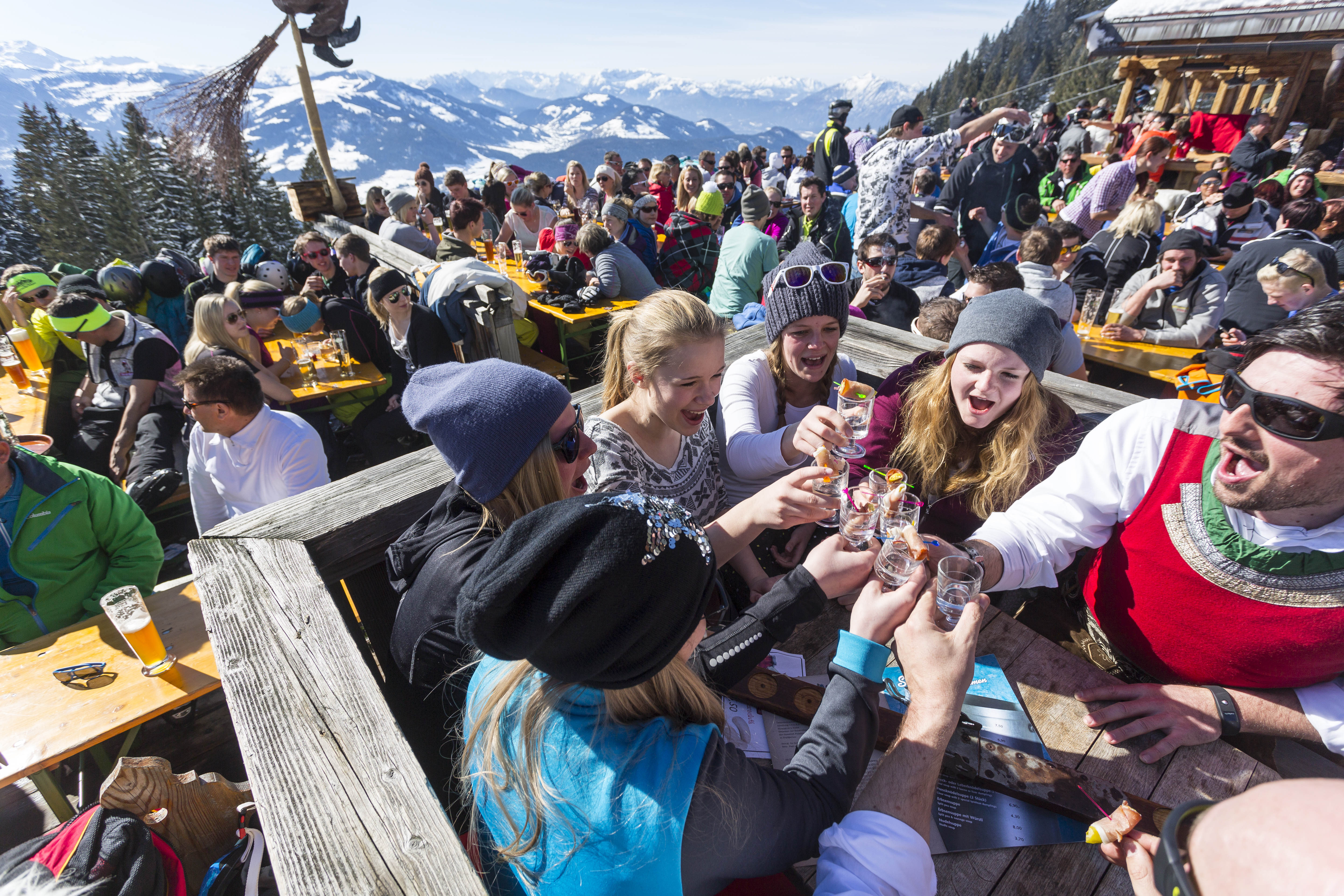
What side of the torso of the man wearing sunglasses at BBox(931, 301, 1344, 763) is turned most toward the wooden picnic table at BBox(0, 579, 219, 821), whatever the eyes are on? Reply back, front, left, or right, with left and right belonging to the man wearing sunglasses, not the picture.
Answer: front

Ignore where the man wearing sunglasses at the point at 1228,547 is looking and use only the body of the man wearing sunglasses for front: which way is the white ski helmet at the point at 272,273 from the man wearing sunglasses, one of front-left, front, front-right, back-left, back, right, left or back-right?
front-right

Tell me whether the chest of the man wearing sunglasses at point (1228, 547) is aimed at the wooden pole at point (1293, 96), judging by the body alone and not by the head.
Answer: no

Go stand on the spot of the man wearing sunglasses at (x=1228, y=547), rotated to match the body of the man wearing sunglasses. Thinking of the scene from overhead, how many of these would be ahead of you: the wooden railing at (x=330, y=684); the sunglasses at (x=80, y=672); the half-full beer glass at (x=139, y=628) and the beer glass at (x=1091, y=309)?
3

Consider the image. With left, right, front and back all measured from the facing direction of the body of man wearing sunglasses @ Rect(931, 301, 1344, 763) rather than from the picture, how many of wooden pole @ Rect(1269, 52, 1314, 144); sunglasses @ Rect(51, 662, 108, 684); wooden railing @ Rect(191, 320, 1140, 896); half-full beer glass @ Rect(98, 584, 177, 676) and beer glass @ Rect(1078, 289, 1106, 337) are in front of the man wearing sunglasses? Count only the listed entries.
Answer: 3

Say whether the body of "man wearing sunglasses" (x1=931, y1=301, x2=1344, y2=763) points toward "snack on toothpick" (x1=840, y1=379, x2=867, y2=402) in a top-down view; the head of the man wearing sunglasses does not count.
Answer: no

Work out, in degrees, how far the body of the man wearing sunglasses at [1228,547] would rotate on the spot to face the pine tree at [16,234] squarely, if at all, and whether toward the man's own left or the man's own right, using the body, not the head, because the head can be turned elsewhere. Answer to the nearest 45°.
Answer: approximately 45° to the man's own right

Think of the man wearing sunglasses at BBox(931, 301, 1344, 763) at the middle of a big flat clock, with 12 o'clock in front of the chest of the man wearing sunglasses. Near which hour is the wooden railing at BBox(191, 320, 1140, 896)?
The wooden railing is roughly at 12 o'clock from the man wearing sunglasses.

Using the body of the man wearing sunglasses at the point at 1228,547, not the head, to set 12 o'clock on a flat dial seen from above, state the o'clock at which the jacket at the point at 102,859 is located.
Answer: The jacket is roughly at 12 o'clock from the man wearing sunglasses.

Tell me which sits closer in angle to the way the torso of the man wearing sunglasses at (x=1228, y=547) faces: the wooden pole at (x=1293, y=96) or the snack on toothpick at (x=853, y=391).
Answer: the snack on toothpick

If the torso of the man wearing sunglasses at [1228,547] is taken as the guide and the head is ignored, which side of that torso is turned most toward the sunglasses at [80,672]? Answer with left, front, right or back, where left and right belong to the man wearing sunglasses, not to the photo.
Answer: front

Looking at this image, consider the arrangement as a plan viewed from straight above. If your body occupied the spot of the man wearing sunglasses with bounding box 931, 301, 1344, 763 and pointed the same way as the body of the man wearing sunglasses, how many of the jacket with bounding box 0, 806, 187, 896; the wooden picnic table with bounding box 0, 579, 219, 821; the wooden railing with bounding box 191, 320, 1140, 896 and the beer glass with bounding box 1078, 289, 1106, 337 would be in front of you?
3

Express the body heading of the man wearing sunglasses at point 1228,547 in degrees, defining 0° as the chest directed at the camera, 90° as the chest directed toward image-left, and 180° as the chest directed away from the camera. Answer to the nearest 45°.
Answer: approximately 45°

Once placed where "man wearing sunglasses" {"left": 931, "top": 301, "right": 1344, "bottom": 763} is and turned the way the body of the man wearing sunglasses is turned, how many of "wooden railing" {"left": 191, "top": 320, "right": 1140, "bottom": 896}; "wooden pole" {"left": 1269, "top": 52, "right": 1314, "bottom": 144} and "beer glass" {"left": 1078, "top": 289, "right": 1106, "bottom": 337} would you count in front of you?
1

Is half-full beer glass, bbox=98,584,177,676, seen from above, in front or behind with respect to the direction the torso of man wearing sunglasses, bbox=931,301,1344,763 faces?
in front

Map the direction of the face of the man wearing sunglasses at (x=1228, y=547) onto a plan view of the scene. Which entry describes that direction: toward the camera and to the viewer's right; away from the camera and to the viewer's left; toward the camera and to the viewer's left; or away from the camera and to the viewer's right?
toward the camera and to the viewer's left

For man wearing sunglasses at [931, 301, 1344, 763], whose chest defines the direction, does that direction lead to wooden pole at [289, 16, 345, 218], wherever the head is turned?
no
